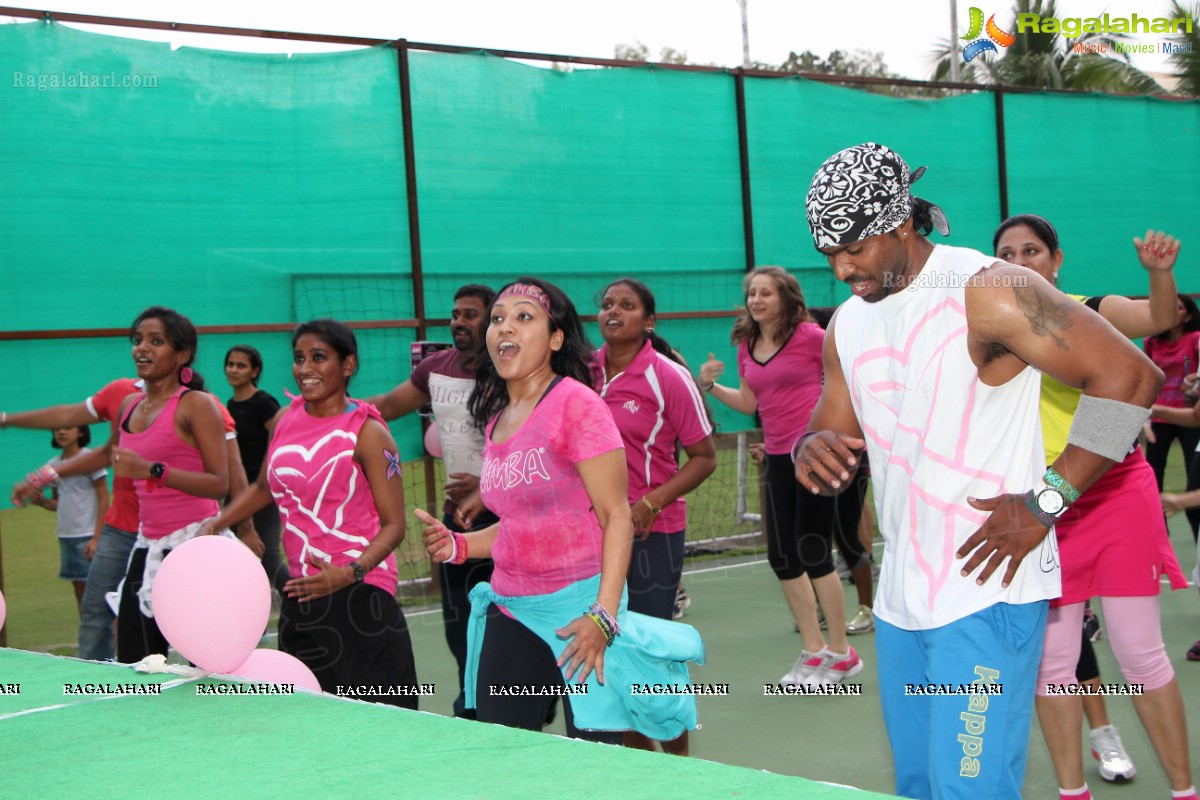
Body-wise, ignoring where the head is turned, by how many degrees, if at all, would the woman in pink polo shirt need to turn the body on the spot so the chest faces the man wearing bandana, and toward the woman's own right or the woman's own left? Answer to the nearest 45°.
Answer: approximately 45° to the woman's own left

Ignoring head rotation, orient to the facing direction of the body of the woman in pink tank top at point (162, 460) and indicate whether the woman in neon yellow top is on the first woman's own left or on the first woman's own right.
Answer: on the first woman's own left

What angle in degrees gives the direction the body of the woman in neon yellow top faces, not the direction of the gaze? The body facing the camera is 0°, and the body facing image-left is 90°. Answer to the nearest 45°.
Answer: approximately 45°

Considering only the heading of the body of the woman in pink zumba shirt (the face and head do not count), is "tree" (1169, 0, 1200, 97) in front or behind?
behind

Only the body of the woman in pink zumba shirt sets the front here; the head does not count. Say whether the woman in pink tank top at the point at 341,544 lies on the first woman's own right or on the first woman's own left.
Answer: on the first woman's own right

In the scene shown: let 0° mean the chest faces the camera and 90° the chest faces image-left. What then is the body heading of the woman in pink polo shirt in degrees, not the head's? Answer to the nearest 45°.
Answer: approximately 45°
